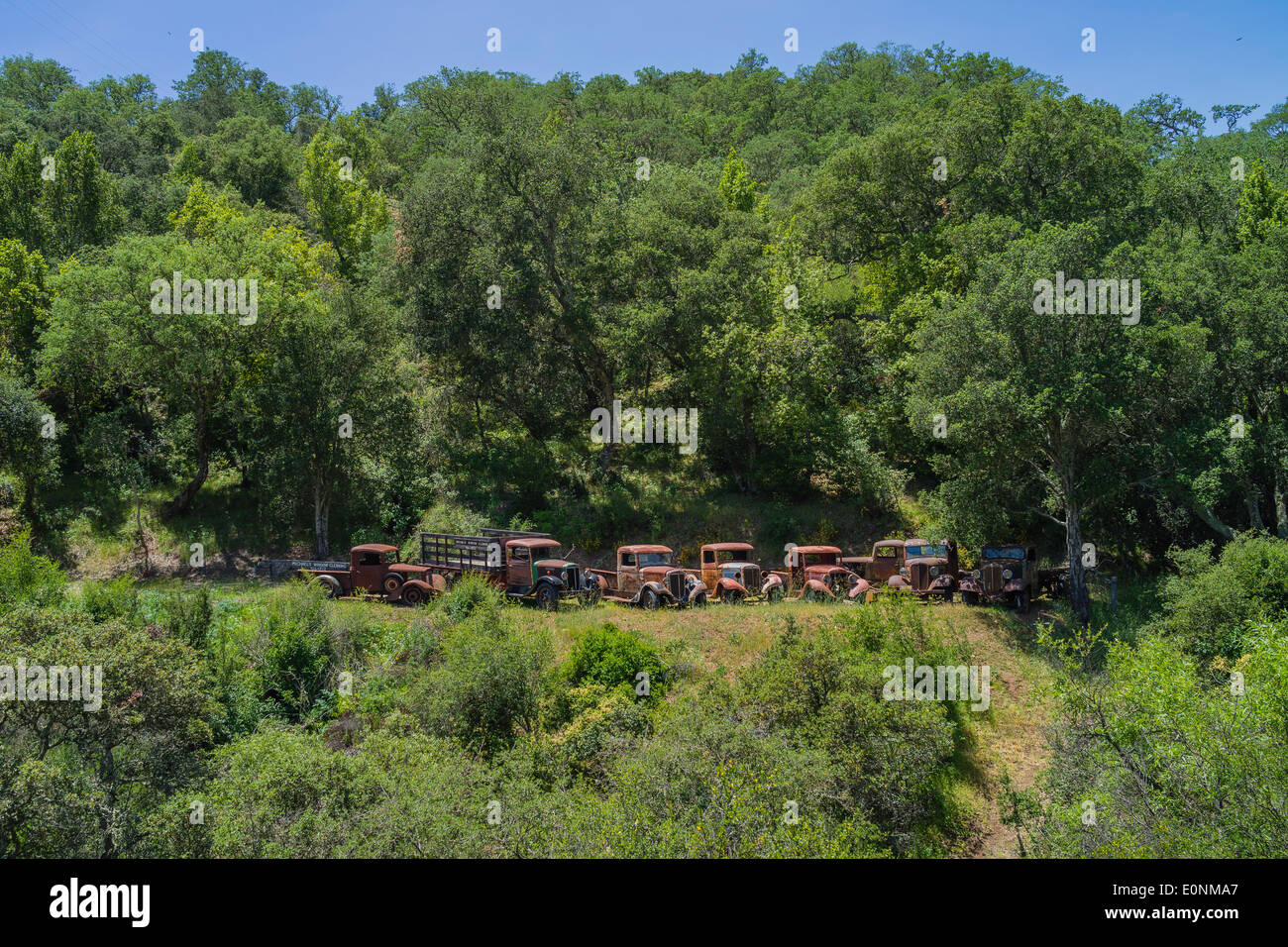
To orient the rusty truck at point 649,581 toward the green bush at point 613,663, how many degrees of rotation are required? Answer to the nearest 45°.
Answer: approximately 45° to its right

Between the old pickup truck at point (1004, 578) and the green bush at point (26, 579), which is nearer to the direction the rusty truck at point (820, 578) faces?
the old pickup truck

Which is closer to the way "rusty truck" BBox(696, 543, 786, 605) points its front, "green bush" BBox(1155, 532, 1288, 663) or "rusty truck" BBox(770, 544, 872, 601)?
the green bush

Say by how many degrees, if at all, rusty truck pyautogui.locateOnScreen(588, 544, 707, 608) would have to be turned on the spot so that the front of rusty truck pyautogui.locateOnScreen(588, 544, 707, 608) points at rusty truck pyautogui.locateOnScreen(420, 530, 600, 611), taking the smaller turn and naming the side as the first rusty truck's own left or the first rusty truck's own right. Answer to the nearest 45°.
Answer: approximately 135° to the first rusty truck's own right

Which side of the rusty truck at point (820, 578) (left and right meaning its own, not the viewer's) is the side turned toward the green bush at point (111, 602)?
right

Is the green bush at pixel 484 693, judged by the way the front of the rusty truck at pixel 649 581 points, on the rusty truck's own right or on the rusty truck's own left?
on the rusty truck's own right

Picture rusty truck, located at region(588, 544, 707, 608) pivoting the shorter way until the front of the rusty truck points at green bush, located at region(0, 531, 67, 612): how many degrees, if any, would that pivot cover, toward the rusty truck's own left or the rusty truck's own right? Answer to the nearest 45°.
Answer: approximately 135° to the rusty truck's own right

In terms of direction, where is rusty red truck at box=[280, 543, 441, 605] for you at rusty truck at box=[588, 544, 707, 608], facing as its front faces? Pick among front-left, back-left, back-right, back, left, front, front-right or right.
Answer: back-right
